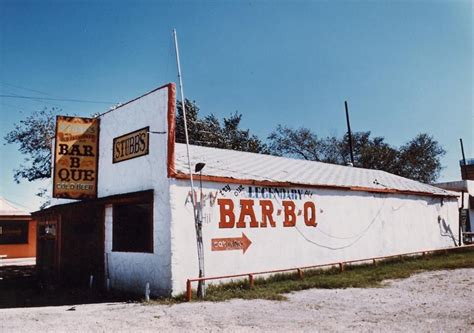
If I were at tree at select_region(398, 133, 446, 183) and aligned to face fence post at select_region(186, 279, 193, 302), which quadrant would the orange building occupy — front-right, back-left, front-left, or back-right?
front-right

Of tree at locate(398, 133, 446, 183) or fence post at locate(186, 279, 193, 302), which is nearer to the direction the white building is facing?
the fence post

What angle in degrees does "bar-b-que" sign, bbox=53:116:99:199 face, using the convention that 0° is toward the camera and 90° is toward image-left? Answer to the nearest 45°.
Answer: approximately 0°

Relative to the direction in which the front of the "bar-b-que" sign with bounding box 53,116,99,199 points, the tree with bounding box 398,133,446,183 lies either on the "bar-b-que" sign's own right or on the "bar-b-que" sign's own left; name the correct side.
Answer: on the "bar-b-que" sign's own left

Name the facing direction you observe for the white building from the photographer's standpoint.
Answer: facing the viewer and to the left of the viewer

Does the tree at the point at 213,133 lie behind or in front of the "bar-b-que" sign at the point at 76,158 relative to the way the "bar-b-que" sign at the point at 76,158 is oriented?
behind

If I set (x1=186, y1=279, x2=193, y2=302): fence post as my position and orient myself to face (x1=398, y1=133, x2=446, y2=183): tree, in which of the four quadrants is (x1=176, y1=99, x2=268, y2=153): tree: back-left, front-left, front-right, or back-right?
front-left

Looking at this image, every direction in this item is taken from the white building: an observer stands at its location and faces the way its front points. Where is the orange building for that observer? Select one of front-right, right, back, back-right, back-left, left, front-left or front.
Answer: right
